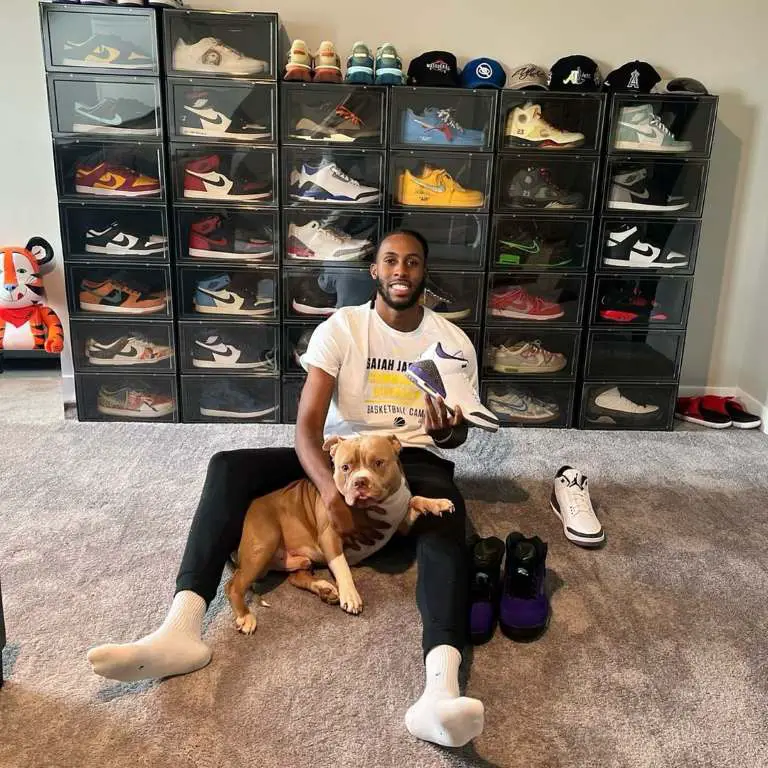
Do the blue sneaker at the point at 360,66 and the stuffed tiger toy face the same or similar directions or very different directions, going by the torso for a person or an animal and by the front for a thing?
same or similar directions

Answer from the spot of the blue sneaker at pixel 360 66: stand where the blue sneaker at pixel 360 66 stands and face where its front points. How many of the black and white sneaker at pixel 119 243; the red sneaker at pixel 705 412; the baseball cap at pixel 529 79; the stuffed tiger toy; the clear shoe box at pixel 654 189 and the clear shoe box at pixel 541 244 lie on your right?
2

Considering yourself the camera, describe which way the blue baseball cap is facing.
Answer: facing the viewer

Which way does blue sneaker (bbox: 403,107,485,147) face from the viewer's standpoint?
to the viewer's right

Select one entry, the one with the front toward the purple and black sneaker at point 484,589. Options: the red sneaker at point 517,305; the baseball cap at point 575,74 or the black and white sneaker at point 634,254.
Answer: the baseball cap

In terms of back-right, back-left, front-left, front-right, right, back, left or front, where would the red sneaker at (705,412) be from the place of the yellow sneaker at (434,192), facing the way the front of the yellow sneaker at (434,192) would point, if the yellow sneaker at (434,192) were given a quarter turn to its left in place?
right

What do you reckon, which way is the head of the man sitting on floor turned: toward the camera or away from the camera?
toward the camera

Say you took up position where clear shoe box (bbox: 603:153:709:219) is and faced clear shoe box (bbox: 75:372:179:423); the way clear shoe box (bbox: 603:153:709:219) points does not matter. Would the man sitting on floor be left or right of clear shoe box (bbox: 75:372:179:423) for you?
left

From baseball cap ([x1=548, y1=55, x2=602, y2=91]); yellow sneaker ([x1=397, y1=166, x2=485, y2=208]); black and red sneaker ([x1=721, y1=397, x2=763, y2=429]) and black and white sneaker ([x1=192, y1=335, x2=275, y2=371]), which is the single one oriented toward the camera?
the baseball cap

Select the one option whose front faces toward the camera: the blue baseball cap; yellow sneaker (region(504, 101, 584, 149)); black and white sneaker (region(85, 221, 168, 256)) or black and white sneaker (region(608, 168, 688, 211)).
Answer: the blue baseball cap

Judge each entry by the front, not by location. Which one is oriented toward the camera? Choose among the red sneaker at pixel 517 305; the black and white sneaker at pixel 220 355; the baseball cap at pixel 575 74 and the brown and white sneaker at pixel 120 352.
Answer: the baseball cap

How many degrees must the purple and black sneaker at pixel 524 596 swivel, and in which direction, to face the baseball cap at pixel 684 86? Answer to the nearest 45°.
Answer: approximately 180°

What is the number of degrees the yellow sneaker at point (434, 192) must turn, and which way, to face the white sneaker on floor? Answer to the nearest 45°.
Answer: approximately 45° to its right

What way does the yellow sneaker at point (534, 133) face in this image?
to the viewer's right

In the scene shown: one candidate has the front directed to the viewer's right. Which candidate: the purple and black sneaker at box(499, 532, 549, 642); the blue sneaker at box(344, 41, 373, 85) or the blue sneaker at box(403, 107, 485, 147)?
the blue sneaker at box(403, 107, 485, 147)

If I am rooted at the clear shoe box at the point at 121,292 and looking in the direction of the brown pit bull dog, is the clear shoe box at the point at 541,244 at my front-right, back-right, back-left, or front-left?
front-left

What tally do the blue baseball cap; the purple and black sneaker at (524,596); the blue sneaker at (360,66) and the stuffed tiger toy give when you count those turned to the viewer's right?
0

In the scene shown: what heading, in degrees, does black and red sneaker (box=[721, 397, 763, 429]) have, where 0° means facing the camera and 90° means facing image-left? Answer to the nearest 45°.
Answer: approximately 270°

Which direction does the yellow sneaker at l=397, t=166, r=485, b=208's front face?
to the viewer's right

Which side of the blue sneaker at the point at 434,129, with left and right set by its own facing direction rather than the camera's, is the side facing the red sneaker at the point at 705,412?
front

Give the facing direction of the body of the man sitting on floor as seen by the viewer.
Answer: toward the camera

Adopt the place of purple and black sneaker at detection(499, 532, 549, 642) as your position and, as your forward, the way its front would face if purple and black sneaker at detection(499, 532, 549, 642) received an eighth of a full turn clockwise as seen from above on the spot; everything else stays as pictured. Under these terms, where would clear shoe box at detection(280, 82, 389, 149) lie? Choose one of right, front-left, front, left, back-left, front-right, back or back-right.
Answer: right
